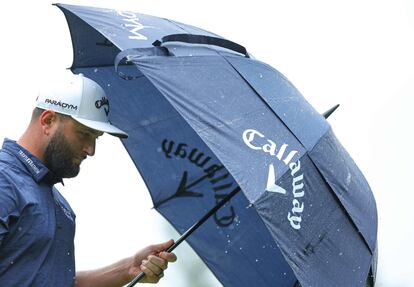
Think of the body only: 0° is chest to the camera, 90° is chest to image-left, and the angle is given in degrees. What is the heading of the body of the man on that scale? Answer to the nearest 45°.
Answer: approximately 270°

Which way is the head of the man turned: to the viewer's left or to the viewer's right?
to the viewer's right
